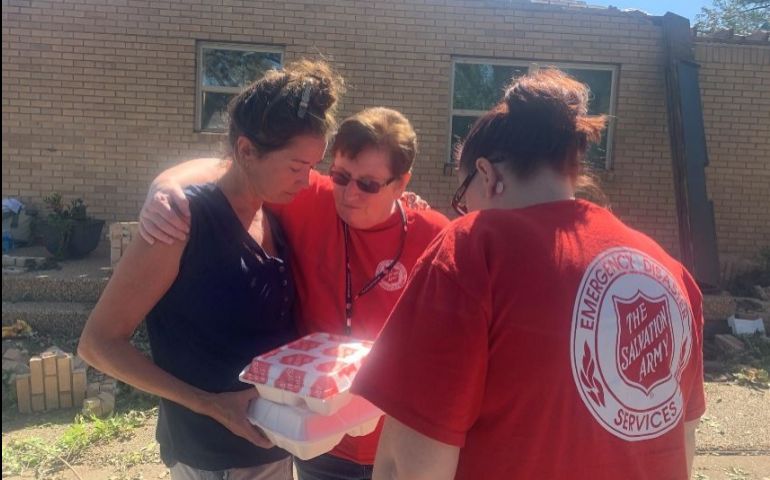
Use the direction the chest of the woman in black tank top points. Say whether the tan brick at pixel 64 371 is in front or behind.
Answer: behind

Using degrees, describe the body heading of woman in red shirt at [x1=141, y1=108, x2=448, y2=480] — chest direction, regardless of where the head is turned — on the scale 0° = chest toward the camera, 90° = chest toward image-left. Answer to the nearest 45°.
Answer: approximately 0°

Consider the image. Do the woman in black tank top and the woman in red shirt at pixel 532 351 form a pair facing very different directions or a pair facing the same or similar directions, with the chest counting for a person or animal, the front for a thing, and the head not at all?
very different directions

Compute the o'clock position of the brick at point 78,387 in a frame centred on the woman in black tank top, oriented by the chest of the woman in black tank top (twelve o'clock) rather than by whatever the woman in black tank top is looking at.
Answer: The brick is roughly at 7 o'clock from the woman in black tank top.

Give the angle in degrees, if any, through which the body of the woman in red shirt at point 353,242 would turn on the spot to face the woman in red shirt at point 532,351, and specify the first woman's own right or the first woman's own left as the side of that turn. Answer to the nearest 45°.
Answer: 0° — they already face them

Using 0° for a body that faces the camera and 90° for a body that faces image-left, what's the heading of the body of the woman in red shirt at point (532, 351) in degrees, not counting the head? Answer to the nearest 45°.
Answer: approximately 135°

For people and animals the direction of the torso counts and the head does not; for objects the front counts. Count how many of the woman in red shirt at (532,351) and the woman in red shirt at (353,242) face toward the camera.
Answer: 1

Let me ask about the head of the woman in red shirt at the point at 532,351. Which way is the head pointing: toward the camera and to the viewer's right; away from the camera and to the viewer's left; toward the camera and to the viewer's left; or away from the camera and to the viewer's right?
away from the camera and to the viewer's left

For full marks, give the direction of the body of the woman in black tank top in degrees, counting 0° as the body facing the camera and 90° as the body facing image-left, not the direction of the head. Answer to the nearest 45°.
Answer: approximately 315°

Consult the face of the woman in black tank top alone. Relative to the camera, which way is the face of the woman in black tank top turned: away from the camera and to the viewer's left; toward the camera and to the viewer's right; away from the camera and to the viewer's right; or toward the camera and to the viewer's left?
toward the camera and to the viewer's right
